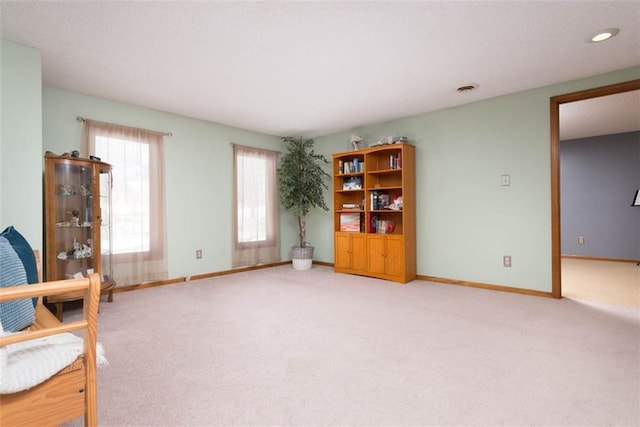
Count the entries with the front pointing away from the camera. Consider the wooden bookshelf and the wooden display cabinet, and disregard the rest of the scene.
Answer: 0

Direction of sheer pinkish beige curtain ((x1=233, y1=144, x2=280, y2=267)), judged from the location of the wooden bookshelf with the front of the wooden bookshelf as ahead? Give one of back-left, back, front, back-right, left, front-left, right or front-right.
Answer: front-right

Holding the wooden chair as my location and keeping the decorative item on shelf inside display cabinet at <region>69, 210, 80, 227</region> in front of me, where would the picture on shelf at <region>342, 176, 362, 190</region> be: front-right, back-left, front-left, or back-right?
front-right

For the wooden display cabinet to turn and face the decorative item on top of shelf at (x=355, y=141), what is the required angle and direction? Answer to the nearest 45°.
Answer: approximately 45° to its left

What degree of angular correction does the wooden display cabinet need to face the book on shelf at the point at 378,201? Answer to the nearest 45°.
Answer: approximately 45° to its left

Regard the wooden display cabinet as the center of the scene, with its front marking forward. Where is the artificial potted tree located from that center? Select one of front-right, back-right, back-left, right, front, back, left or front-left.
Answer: front-left

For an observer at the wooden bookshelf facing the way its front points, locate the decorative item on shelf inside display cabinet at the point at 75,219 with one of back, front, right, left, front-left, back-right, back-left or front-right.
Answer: front

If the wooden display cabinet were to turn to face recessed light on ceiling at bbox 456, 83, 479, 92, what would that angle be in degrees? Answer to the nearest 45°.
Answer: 0° — it already faces it

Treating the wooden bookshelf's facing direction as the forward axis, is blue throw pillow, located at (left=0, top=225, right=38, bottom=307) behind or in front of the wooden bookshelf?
in front

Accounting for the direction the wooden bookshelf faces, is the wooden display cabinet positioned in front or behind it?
in front

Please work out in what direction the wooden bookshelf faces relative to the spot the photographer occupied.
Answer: facing the viewer and to the left of the viewer
